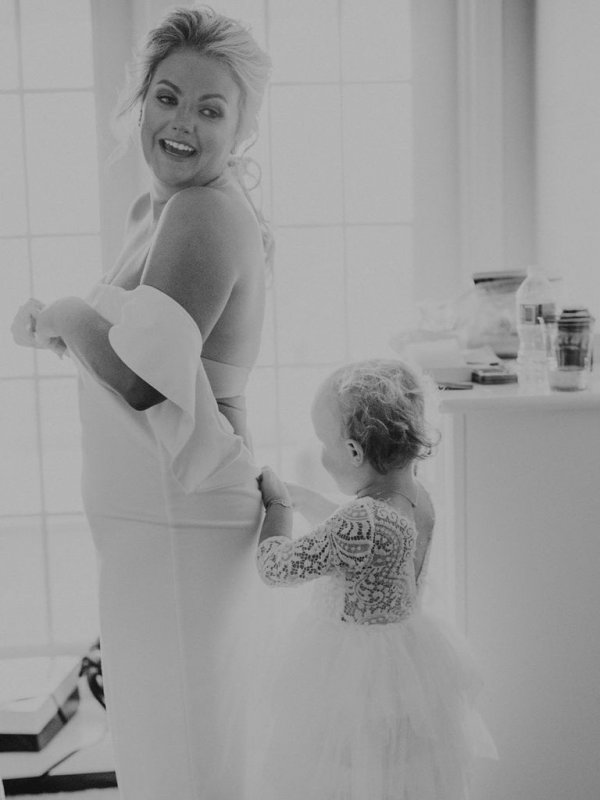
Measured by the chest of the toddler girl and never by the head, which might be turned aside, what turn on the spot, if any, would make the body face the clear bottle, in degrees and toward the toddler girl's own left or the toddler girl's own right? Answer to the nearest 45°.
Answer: approximately 90° to the toddler girl's own right

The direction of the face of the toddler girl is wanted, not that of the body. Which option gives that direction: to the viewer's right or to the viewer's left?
to the viewer's left

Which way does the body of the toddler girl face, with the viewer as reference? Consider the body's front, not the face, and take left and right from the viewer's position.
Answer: facing away from the viewer and to the left of the viewer
